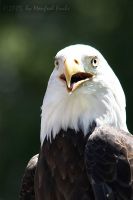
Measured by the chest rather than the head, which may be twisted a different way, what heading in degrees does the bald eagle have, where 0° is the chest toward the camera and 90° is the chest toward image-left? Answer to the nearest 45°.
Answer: approximately 45°
